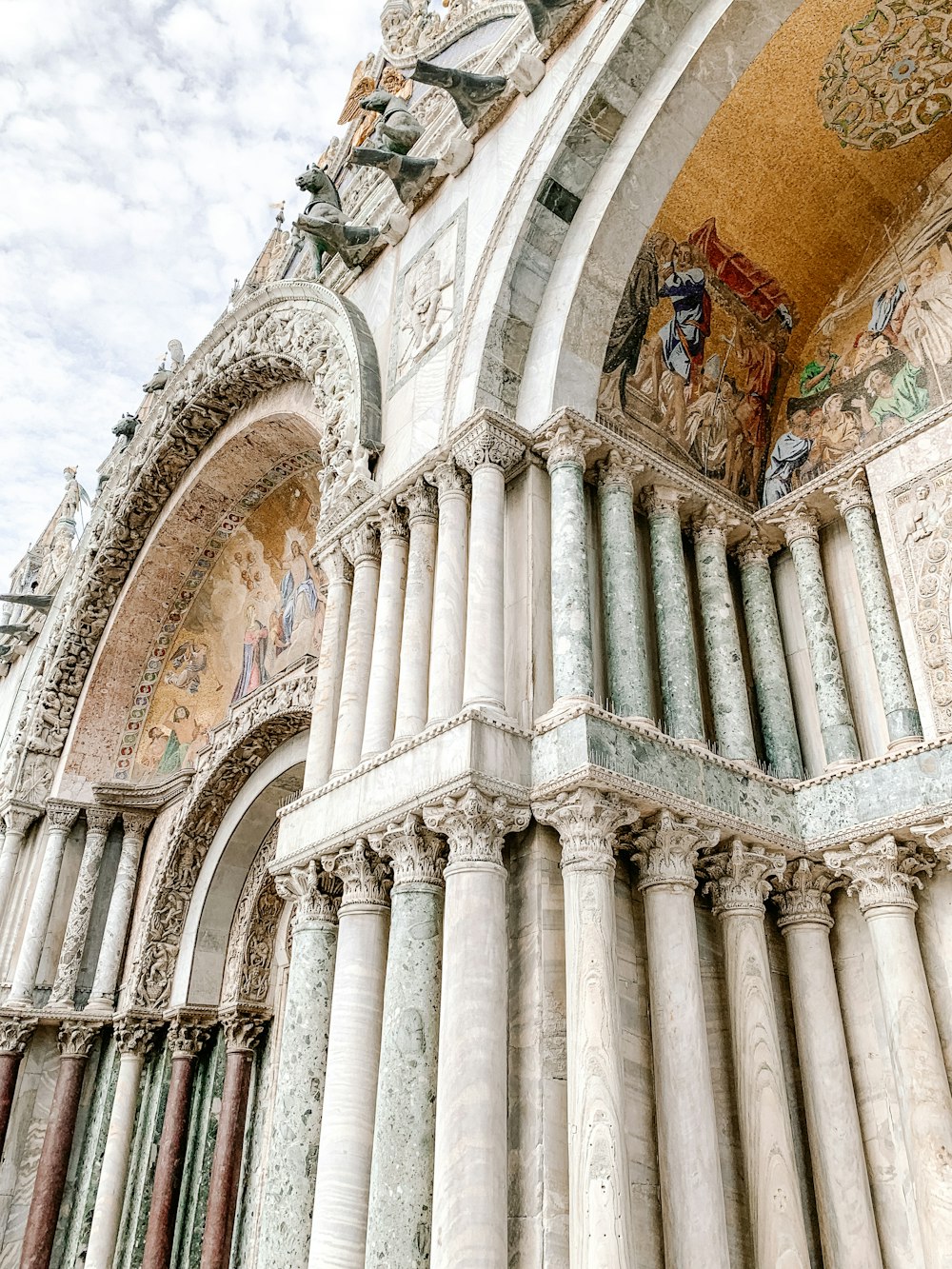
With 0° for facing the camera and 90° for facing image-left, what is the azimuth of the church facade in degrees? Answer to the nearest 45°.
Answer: approximately 45°
